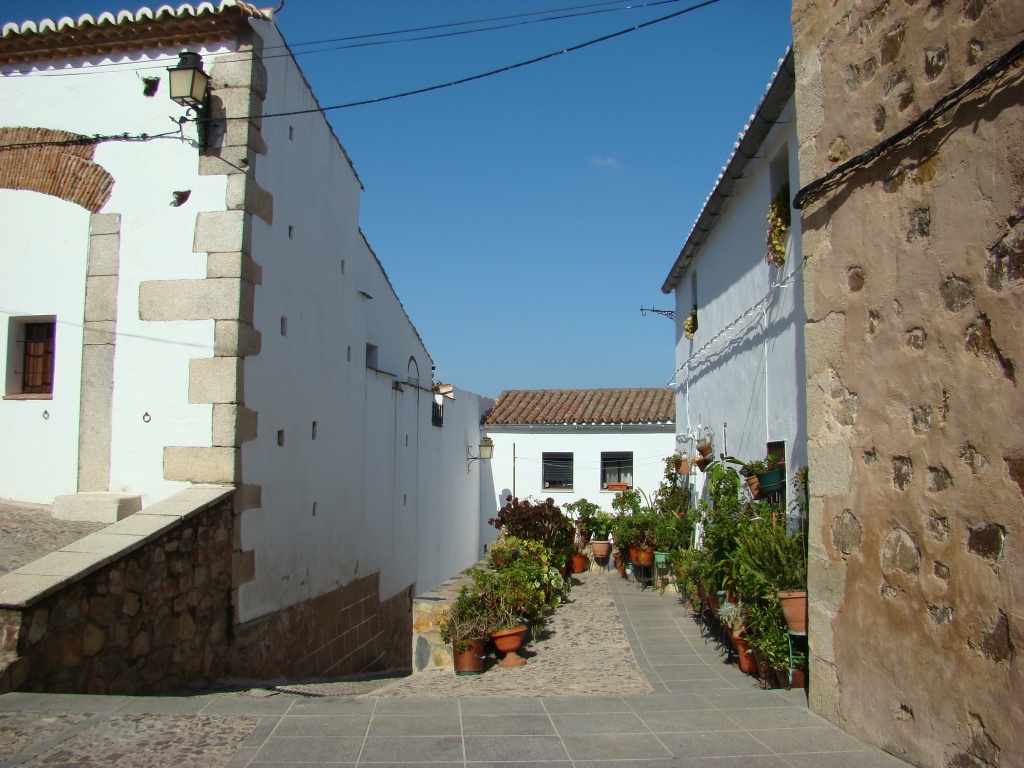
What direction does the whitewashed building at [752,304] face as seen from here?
to the viewer's left

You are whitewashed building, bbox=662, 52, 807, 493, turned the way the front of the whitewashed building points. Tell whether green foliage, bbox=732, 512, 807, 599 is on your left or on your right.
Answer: on your left

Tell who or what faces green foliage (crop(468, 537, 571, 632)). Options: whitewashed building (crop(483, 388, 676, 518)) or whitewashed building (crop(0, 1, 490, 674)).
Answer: whitewashed building (crop(483, 388, 676, 518))

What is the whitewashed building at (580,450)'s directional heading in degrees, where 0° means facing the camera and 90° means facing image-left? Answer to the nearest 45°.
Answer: approximately 0°

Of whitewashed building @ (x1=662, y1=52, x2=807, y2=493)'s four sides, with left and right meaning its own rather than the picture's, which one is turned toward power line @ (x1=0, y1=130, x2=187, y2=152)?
front

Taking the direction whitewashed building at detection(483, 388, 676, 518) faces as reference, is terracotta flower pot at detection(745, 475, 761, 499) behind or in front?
in front

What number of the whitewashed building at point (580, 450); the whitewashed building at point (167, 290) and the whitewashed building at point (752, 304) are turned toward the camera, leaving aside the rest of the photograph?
2

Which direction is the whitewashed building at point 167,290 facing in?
toward the camera

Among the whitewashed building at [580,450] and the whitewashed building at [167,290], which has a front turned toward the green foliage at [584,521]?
the whitewashed building at [580,450]
